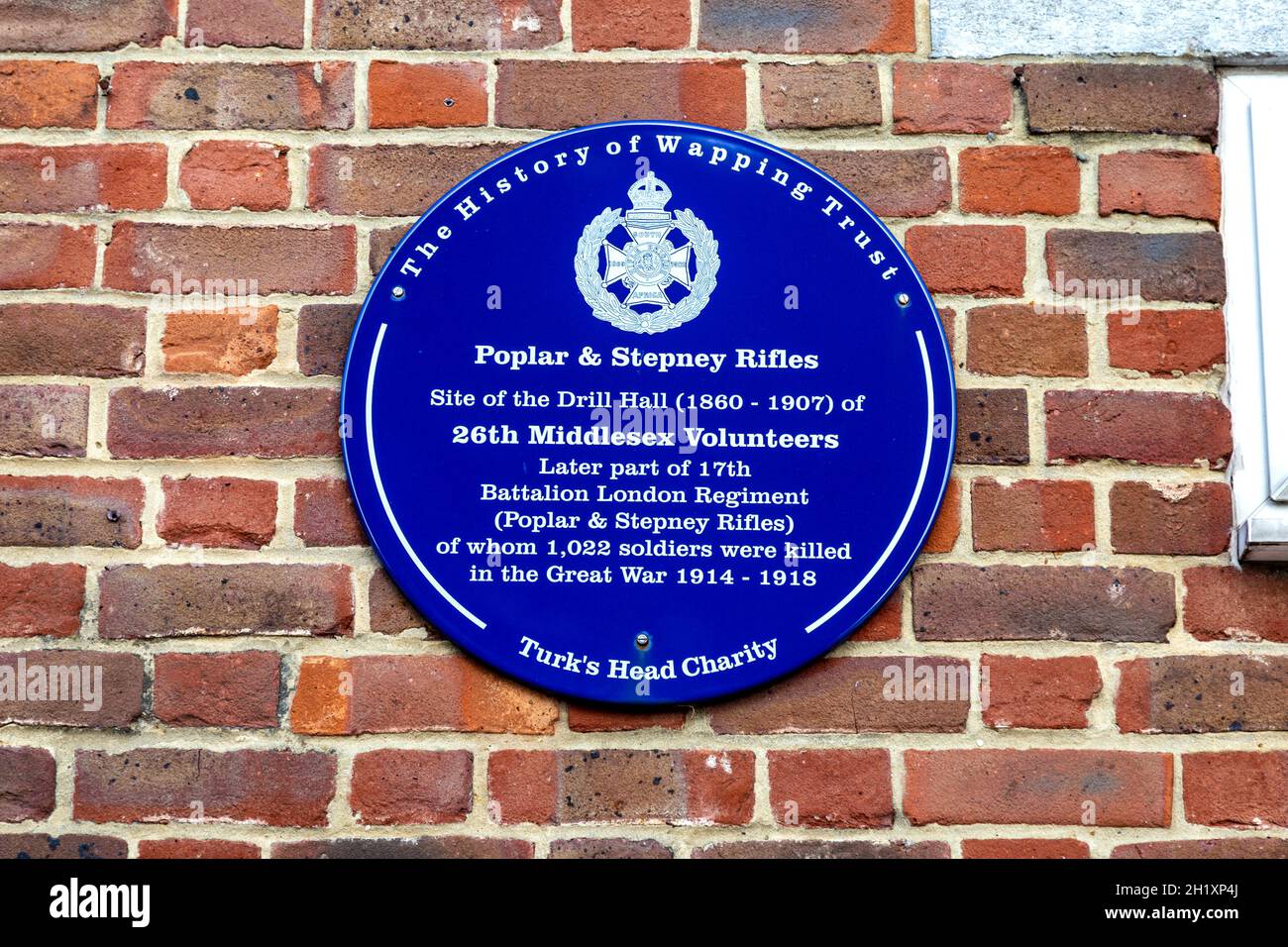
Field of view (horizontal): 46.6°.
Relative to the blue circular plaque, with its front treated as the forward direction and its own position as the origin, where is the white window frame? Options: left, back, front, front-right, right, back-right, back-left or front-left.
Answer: left

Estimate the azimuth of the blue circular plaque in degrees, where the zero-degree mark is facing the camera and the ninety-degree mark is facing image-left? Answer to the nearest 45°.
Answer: approximately 0°
